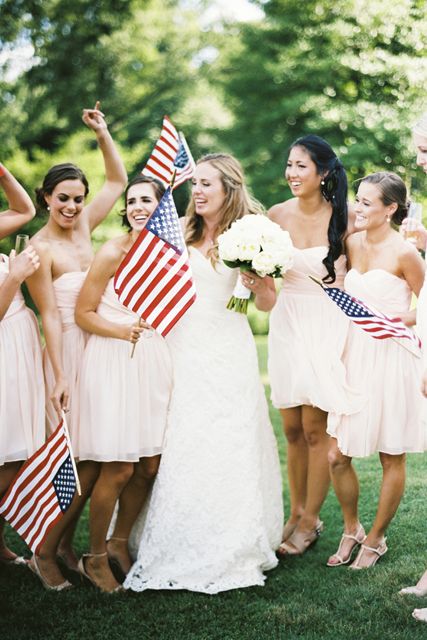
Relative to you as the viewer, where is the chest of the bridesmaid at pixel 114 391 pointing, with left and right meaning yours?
facing the viewer and to the right of the viewer

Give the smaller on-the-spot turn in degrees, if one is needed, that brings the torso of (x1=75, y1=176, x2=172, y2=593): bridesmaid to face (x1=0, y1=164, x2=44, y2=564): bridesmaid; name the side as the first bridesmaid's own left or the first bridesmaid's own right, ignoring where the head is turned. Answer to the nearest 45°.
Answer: approximately 135° to the first bridesmaid's own right

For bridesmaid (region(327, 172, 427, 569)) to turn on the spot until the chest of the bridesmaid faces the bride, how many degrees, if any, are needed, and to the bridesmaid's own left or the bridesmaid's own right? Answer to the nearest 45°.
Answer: approximately 45° to the bridesmaid's own right

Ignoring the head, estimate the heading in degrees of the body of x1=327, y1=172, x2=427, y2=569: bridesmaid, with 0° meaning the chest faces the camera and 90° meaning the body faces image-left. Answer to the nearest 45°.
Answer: approximately 45°

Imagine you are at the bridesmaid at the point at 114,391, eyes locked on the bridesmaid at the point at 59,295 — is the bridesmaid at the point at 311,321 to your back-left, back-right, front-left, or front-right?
back-right

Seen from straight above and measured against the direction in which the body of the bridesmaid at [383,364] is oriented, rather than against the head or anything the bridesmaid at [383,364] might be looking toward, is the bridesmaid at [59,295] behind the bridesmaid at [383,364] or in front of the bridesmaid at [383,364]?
in front

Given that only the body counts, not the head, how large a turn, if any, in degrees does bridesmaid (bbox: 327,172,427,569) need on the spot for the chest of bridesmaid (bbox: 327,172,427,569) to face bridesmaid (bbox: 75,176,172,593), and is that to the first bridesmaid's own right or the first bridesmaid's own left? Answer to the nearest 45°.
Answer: approximately 45° to the first bridesmaid's own right

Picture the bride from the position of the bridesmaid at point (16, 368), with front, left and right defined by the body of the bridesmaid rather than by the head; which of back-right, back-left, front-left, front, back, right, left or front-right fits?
front-left

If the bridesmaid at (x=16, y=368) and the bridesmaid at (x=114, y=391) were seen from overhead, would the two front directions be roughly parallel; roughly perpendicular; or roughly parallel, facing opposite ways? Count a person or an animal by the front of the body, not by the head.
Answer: roughly parallel

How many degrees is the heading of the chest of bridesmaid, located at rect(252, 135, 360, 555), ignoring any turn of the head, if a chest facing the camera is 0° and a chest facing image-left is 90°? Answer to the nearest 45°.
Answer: approximately 45°

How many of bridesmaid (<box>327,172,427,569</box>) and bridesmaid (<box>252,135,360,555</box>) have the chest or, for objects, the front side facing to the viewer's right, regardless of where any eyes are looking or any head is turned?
0

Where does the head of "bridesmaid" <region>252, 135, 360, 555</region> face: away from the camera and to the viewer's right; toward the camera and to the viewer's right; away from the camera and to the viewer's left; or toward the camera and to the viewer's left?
toward the camera and to the viewer's left
